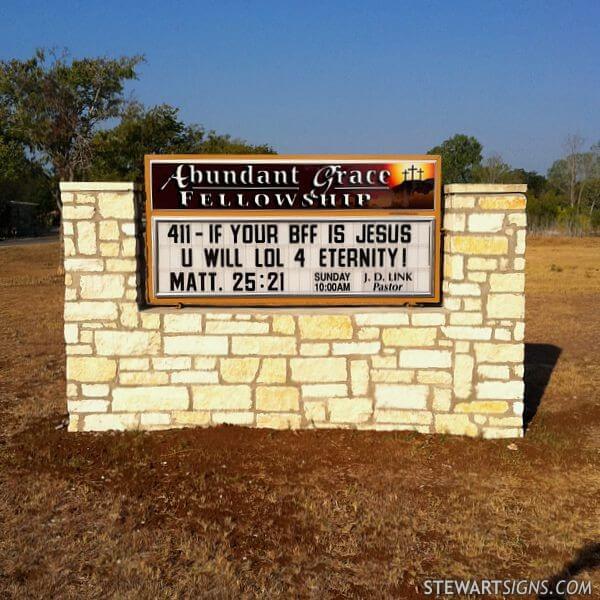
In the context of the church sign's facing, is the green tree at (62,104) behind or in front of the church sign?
behind

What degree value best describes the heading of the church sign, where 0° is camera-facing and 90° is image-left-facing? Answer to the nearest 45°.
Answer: approximately 0°
